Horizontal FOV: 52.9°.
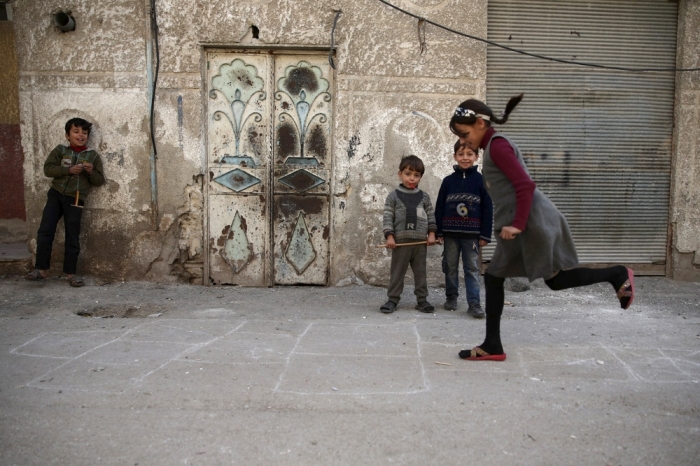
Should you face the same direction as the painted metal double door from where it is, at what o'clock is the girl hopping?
The girl hopping is roughly at 11 o'clock from the painted metal double door.

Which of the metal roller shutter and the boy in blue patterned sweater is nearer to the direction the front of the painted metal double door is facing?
the boy in blue patterned sweater

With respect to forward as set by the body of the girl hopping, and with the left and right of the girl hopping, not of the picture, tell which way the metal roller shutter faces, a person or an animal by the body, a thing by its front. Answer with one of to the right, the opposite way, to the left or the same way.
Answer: to the left

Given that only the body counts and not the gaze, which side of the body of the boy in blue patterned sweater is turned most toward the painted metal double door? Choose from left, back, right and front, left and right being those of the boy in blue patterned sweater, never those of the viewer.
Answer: right

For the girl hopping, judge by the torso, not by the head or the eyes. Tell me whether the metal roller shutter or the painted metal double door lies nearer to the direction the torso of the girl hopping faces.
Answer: the painted metal double door

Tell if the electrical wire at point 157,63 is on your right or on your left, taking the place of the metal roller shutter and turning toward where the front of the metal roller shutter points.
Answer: on your right

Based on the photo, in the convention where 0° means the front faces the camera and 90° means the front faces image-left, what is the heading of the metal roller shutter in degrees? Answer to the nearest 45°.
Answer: approximately 0°

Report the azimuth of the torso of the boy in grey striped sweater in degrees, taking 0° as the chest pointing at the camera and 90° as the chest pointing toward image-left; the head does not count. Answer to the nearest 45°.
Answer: approximately 0°

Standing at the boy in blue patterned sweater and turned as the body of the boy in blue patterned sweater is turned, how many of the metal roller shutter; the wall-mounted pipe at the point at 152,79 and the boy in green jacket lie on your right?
2

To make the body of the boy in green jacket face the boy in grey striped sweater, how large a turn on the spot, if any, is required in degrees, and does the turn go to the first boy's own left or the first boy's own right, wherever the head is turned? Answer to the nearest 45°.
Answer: approximately 45° to the first boy's own left

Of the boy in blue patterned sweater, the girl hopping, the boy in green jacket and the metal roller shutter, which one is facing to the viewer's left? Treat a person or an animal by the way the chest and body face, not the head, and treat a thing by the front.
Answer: the girl hopping
